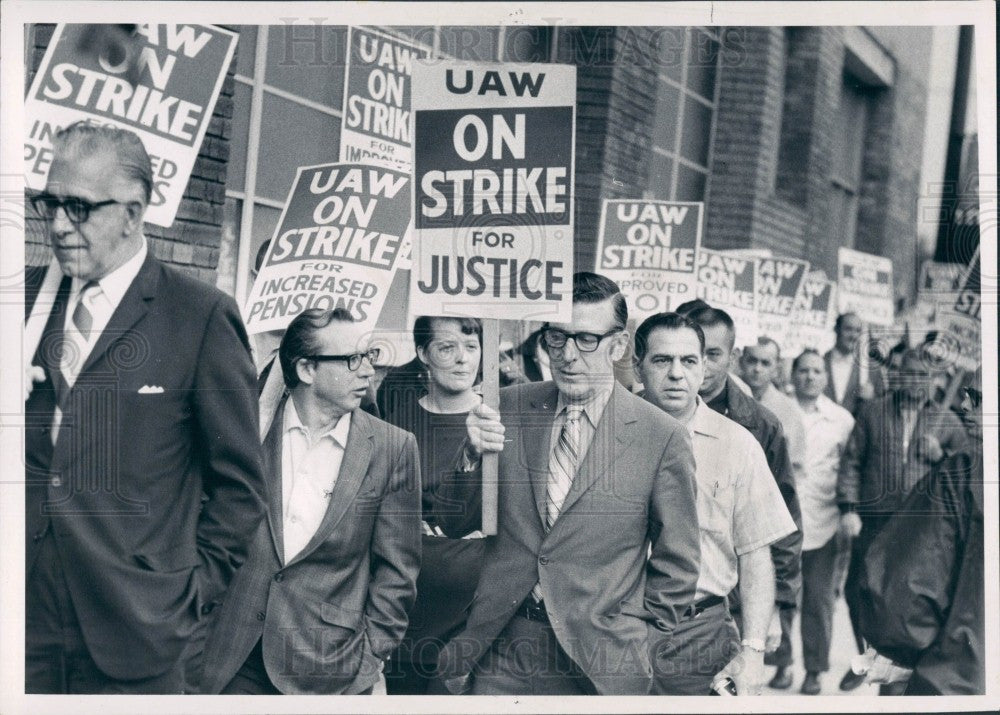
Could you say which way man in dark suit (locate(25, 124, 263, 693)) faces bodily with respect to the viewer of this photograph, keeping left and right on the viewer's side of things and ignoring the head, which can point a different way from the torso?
facing the viewer and to the left of the viewer

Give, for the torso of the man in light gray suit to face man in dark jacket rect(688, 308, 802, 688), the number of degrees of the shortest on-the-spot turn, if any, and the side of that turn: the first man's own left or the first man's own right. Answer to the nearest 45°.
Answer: approximately 135° to the first man's own left

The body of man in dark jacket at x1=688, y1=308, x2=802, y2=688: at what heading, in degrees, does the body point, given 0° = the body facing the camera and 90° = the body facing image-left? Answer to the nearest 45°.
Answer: approximately 45°

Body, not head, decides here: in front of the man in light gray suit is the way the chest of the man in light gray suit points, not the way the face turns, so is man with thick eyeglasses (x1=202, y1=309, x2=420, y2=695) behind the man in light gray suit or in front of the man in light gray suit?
in front

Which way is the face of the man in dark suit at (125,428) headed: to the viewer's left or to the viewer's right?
to the viewer's left

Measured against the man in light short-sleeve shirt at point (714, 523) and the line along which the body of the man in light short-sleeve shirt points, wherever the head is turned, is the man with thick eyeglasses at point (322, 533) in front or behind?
in front
